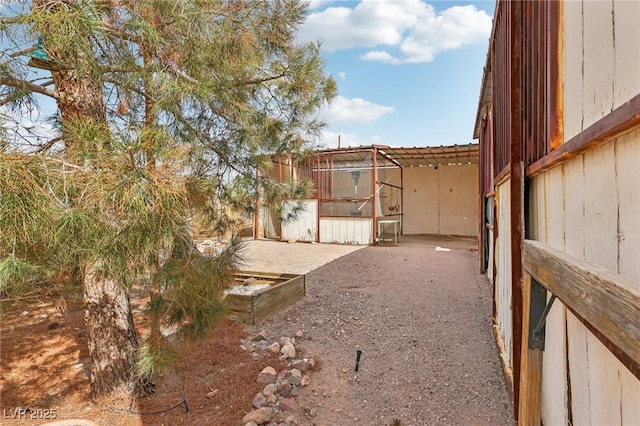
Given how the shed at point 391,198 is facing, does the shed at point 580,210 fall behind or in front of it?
in front

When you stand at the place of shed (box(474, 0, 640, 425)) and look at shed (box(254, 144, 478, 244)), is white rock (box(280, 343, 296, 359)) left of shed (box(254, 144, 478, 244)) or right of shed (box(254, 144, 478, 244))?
left

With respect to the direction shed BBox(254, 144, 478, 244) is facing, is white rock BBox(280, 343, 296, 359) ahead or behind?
ahead

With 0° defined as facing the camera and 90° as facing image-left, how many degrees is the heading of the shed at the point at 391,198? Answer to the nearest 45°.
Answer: approximately 0°

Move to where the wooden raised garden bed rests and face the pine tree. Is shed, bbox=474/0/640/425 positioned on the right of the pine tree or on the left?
left

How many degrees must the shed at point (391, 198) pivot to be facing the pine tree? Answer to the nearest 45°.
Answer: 0° — it already faces it

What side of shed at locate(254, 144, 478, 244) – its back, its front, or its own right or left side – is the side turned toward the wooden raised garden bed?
front

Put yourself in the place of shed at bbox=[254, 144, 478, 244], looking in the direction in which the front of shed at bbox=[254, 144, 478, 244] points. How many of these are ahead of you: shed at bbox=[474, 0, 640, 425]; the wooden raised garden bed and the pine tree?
3
